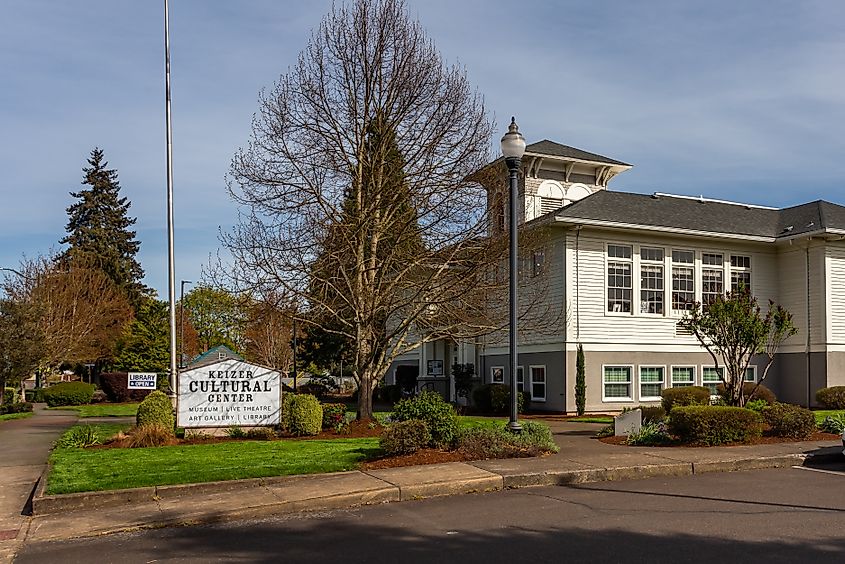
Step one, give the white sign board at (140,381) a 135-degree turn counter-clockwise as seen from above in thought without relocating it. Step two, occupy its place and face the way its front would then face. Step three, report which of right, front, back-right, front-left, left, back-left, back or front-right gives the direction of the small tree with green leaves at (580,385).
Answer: front-right

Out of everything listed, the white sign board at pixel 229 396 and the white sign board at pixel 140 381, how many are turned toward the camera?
2

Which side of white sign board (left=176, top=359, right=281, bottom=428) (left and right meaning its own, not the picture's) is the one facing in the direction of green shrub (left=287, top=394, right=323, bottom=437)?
left

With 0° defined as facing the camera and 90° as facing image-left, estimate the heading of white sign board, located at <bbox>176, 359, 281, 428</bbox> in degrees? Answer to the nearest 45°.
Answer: approximately 0°

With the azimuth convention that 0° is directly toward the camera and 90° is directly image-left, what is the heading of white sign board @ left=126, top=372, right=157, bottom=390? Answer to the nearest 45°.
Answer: approximately 0°

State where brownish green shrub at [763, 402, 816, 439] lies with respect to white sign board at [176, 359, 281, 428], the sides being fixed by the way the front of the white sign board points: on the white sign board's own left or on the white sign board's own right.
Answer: on the white sign board's own left
